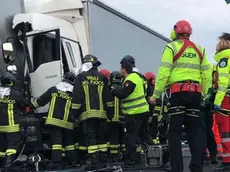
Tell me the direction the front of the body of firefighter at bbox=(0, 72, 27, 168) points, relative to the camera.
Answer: away from the camera

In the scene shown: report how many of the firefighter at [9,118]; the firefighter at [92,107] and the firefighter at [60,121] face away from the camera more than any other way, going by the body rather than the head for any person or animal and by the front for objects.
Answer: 3

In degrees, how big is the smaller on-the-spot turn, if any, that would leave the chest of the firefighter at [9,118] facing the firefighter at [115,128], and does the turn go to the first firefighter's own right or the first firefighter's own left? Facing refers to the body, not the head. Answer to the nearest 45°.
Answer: approximately 90° to the first firefighter's own right

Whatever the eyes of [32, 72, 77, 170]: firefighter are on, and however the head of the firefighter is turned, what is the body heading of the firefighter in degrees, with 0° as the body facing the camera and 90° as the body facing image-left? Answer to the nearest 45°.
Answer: approximately 180°

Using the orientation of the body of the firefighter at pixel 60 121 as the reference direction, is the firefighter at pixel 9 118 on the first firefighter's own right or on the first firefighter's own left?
on the first firefighter's own left

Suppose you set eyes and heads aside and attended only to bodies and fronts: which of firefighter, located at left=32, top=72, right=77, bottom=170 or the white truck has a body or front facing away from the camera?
the firefighter

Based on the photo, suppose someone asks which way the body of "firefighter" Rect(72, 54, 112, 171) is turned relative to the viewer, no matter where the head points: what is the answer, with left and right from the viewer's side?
facing away from the viewer

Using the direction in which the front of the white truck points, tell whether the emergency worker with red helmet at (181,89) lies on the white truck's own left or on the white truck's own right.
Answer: on the white truck's own left

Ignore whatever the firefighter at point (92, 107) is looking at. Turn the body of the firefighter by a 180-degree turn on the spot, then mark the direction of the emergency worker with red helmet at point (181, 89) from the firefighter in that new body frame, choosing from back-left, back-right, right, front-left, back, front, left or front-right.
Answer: front-left

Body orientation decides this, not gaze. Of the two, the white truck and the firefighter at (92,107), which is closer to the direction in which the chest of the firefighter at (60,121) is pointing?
the white truck

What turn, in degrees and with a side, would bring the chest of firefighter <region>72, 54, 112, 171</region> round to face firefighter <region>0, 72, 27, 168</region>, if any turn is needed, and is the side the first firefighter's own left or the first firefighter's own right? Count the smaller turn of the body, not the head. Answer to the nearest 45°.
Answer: approximately 90° to the first firefighter's own left

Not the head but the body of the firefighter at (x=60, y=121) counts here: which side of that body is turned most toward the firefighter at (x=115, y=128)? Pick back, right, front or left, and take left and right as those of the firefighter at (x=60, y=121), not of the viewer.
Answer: right

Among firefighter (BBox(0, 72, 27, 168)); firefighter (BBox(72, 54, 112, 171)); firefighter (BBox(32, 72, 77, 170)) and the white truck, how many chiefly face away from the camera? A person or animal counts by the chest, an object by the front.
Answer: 3
